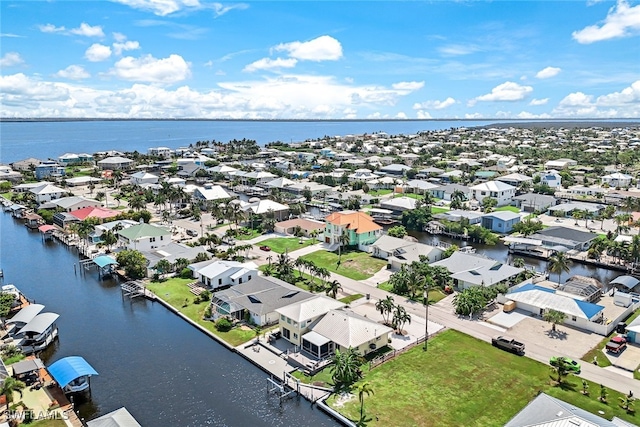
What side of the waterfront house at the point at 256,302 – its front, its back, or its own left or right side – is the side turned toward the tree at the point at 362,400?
right

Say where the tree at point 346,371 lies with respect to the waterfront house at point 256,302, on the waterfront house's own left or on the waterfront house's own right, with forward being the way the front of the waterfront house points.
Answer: on the waterfront house's own right

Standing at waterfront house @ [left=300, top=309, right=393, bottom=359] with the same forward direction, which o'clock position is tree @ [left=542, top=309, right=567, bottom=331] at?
The tree is roughly at 1 o'clock from the waterfront house.

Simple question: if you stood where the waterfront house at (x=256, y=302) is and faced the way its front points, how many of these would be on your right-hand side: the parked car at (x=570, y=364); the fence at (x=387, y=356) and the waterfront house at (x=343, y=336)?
3

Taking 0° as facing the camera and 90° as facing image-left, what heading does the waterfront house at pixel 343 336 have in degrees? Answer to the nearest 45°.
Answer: approximately 225°

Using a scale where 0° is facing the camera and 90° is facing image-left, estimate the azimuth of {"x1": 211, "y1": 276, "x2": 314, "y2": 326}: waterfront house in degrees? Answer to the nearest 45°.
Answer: approximately 225°

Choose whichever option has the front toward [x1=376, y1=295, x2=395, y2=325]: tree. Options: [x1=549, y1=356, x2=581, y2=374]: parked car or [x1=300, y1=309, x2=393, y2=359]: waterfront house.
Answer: the waterfront house

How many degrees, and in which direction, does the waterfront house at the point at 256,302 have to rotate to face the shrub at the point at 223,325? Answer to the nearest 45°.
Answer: approximately 180°
